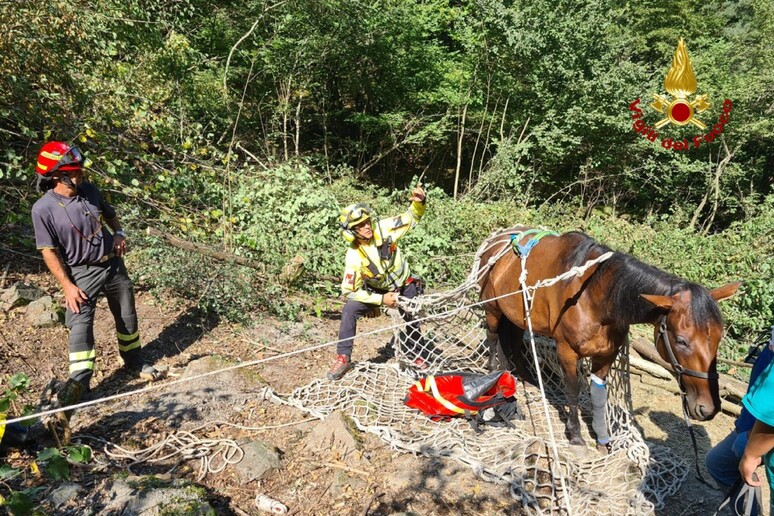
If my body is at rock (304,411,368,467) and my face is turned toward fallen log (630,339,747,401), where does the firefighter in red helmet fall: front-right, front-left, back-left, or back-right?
back-left

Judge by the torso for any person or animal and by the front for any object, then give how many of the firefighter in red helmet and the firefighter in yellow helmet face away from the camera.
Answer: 0

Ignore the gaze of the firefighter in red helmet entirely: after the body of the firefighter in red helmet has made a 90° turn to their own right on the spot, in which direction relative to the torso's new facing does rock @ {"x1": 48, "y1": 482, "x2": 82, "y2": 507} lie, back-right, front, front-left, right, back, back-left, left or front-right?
front-left

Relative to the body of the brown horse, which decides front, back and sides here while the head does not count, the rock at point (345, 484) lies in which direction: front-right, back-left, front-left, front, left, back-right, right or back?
right

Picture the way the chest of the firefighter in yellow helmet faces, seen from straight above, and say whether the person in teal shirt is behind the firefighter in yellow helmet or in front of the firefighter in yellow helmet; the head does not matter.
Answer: in front

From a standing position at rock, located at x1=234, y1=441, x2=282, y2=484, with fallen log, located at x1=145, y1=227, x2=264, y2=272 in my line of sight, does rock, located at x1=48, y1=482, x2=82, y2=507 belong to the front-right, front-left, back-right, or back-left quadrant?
back-left

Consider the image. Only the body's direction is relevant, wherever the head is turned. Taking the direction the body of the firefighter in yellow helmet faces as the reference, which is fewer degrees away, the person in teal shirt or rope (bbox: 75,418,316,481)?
the person in teal shirt

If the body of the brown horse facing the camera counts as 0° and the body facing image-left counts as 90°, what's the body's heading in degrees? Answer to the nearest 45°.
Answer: approximately 315°

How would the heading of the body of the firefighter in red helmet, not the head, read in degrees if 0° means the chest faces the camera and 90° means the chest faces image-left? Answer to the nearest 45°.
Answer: approximately 315°

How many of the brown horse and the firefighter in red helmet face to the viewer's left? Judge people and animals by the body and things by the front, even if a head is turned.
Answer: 0
